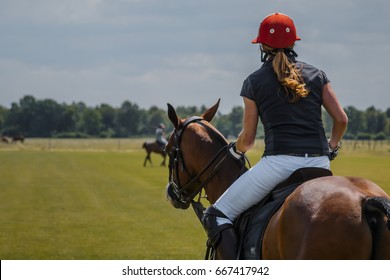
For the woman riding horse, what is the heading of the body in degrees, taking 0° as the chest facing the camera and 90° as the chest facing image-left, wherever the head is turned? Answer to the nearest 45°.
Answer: approximately 135°

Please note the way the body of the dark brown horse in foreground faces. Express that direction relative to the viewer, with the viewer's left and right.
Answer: facing away from the viewer and to the left of the viewer

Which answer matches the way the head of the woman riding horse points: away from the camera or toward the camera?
away from the camera
